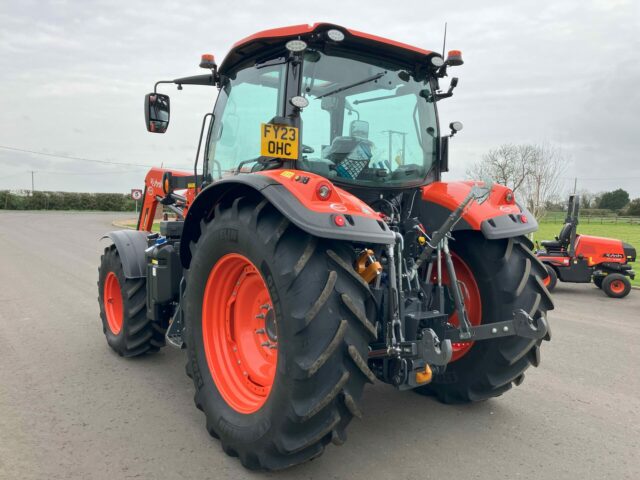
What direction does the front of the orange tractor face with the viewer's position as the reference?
facing away from the viewer and to the left of the viewer

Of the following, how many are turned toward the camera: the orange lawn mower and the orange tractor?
0

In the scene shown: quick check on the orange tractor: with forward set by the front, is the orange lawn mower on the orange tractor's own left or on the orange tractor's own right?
on the orange tractor's own right
